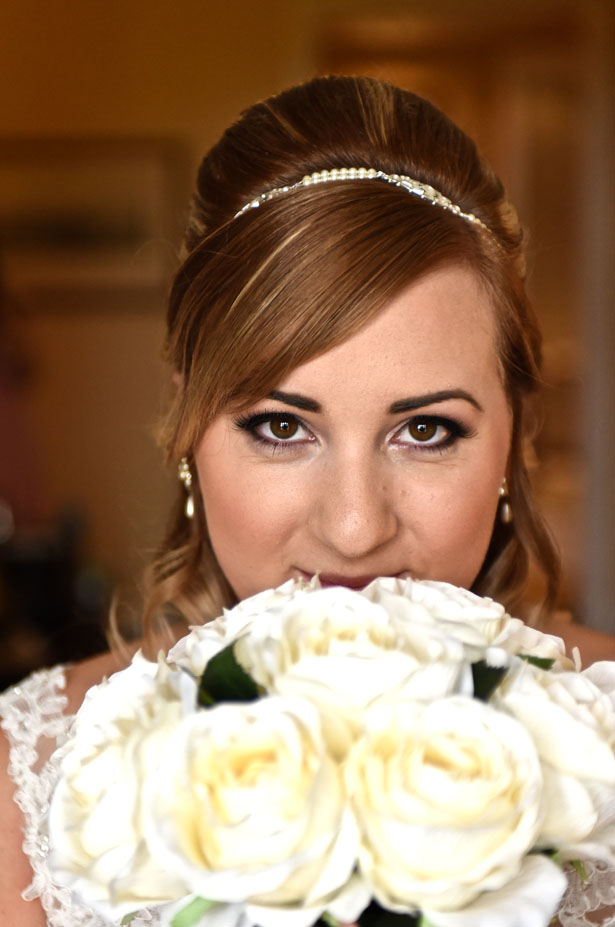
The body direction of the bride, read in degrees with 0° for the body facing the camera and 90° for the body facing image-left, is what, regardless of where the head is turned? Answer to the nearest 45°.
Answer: approximately 0°

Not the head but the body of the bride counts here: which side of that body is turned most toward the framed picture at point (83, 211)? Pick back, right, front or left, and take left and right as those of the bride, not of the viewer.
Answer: back
